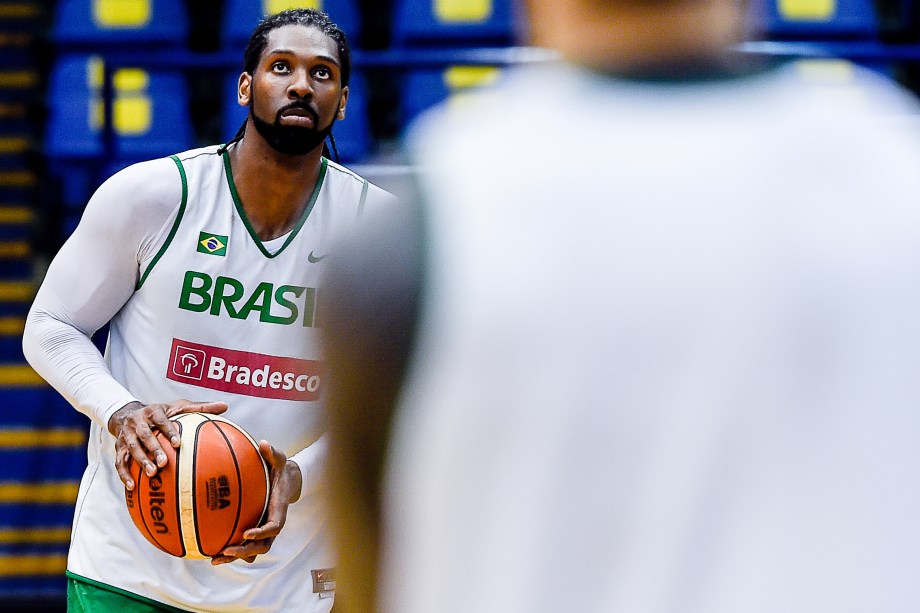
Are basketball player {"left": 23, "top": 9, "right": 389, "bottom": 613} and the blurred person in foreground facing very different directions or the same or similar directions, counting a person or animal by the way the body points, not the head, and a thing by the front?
very different directions

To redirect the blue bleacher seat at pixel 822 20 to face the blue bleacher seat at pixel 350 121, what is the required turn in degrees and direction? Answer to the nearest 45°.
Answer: approximately 45° to its right

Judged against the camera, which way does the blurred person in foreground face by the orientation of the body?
away from the camera

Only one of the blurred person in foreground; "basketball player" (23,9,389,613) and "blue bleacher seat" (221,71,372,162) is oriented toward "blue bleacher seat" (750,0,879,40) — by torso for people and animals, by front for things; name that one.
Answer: the blurred person in foreground

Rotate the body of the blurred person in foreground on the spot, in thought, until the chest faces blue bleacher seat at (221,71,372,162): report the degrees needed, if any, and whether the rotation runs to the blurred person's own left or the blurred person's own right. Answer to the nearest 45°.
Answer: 0° — they already face it

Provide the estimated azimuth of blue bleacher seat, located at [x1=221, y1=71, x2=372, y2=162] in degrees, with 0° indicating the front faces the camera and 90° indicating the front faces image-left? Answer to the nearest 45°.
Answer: approximately 0°

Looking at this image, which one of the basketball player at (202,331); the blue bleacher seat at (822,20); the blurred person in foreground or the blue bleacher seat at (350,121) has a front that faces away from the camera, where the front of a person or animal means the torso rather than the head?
the blurred person in foreground

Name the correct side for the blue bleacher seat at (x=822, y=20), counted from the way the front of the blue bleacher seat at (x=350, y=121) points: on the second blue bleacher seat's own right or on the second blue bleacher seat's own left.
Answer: on the second blue bleacher seat's own left

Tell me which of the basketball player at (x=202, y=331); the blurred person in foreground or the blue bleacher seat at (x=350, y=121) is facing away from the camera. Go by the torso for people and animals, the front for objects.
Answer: the blurred person in foreground

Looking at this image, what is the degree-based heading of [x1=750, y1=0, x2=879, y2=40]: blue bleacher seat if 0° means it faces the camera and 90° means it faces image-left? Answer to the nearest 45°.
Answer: approximately 0°

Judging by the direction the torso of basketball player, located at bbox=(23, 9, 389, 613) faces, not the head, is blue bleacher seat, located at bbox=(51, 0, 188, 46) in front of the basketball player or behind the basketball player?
behind

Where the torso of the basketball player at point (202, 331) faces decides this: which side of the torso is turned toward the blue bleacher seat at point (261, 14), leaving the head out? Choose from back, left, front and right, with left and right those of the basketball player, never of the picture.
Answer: back

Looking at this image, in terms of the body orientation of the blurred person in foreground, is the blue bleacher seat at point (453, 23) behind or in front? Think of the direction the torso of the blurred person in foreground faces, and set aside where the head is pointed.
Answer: in front

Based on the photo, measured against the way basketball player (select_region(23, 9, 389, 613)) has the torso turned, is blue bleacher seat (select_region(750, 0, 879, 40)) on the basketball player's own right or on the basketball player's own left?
on the basketball player's own left

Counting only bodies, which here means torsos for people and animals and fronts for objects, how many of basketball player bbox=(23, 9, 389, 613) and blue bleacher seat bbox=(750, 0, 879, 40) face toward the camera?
2
